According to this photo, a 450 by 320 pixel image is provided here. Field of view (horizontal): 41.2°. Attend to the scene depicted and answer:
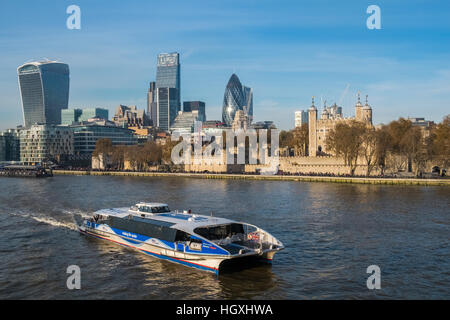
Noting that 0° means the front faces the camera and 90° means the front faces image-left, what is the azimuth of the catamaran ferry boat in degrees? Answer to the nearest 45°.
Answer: approximately 315°
